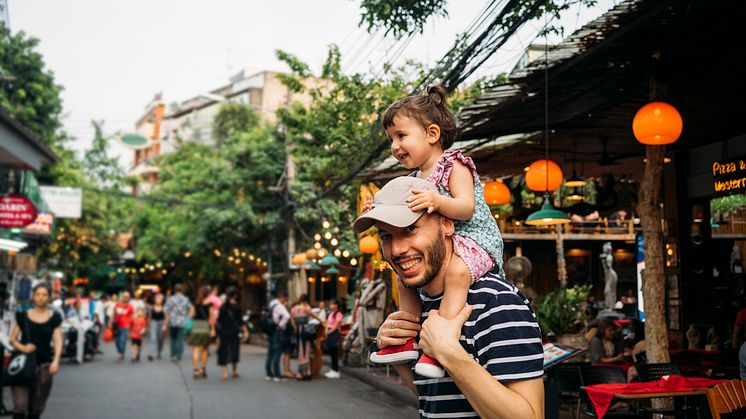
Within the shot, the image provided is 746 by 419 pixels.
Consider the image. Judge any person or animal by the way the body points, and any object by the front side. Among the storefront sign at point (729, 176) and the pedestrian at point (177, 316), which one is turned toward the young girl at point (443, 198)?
the storefront sign

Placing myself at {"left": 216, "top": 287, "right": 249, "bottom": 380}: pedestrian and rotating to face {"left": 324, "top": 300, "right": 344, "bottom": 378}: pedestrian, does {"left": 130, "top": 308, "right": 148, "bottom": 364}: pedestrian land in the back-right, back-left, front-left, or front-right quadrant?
back-left

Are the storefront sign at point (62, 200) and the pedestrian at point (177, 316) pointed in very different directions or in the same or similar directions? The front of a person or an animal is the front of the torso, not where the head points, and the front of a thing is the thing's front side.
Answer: very different directions

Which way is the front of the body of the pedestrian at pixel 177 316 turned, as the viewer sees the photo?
away from the camera

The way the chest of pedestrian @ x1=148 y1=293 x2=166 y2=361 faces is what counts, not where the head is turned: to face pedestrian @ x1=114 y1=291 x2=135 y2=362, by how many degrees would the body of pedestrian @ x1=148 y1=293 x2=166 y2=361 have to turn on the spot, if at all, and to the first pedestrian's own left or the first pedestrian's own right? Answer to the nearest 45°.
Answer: approximately 90° to the first pedestrian's own right

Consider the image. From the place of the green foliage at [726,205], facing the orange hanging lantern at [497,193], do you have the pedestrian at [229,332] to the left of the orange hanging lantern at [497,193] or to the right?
right

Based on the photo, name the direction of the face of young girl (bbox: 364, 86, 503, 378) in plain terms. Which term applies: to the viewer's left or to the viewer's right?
to the viewer's left

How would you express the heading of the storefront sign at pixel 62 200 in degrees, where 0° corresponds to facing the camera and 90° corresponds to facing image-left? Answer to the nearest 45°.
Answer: approximately 0°

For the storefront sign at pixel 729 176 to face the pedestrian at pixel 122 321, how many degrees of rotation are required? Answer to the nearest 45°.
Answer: approximately 90° to its right

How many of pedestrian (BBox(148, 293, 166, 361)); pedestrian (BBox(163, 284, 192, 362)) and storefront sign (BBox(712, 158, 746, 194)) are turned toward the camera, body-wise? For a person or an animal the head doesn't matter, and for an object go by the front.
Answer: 2
